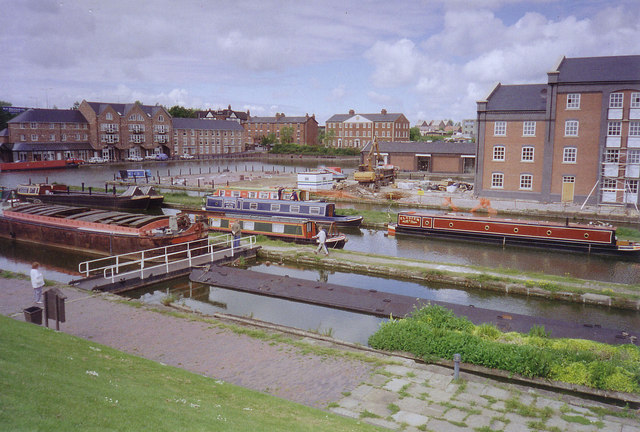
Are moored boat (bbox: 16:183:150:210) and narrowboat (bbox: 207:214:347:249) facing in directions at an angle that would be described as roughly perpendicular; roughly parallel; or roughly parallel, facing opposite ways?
roughly parallel

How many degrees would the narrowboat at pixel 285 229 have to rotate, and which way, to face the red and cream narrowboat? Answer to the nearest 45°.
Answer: approximately 45° to its left

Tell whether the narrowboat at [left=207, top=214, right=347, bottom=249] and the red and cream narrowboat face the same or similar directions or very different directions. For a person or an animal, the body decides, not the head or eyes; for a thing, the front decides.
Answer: same or similar directions

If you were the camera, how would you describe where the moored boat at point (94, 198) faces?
facing the viewer and to the right of the viewer

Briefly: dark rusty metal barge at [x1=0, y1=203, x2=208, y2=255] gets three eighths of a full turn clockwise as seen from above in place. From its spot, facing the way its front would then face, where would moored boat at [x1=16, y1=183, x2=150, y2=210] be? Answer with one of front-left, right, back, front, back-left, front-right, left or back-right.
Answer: right

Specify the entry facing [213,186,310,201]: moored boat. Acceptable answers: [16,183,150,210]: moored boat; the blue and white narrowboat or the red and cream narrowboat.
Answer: [16,183,150,210]: moored boat

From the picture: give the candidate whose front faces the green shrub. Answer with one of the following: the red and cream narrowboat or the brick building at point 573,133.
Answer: the brick building

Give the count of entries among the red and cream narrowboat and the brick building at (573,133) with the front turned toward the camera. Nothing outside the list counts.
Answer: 1

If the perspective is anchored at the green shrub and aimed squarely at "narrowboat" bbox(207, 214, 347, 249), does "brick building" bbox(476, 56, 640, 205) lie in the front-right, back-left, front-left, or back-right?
front-right

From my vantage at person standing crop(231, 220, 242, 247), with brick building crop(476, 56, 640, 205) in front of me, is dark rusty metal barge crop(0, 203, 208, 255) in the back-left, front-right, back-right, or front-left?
back-left

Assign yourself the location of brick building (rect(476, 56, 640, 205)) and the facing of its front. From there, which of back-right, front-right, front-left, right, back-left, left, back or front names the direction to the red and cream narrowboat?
front

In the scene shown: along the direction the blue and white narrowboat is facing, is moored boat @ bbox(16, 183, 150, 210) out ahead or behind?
behind

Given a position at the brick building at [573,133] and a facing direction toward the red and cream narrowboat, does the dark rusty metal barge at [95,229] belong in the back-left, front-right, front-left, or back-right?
front-right

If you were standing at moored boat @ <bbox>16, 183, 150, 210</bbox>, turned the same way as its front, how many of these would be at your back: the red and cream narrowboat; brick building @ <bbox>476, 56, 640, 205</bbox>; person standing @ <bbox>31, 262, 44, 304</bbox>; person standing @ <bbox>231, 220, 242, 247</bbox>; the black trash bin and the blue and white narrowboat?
0

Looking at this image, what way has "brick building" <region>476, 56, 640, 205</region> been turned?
toward the camera
